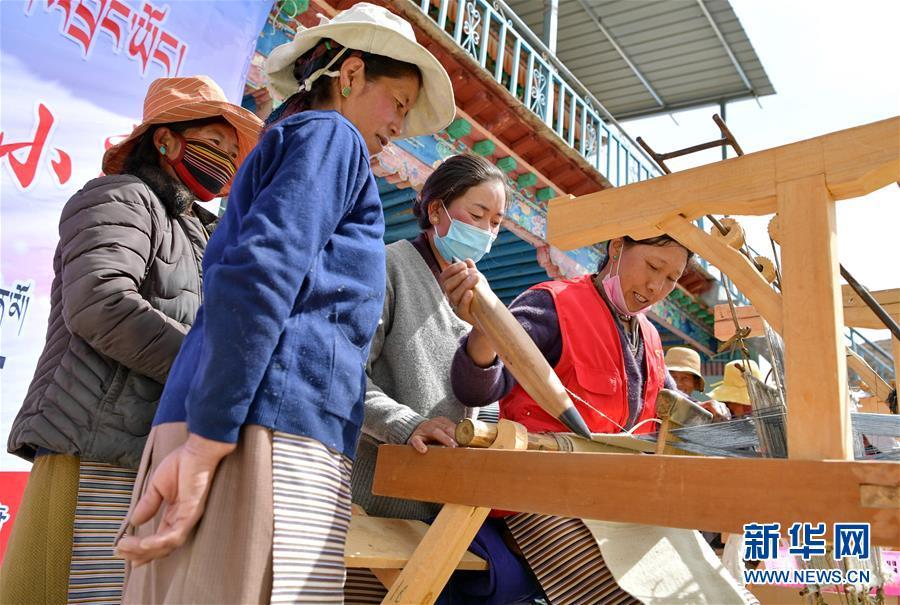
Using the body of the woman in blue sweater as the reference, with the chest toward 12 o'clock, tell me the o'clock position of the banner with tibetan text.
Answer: The banner with tibetan text is roughly at 8 o'clock from the woman in blue sweater.

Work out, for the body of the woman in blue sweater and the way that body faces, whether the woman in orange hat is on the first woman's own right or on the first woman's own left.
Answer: on the first woman's own left

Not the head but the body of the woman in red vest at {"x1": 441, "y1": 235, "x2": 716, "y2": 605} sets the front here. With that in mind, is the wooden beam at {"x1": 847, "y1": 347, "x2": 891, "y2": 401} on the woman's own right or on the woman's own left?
on the woman's own left

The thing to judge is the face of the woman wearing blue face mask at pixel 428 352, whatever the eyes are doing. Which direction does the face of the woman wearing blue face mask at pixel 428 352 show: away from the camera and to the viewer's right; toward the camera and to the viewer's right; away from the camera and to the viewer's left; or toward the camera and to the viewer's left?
toward the camera and to the viewer's right

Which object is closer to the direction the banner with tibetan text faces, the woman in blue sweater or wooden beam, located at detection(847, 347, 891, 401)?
the woman in blue sweater

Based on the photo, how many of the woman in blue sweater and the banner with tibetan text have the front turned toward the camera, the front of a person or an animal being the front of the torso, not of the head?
1

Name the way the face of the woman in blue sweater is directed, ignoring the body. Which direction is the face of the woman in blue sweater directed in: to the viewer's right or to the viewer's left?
to the viewer's right

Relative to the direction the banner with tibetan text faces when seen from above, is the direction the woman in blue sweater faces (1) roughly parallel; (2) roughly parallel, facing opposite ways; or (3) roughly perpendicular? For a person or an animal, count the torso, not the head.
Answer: roughly perpendicular

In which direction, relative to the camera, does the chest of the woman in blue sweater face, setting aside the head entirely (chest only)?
to the viewer's right

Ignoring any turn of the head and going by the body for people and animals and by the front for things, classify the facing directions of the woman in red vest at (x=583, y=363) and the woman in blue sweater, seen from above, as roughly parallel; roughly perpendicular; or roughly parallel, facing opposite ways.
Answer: roughly perpendicular

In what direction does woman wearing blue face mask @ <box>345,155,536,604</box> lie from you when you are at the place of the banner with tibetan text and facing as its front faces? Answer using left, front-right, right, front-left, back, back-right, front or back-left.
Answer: front-left
